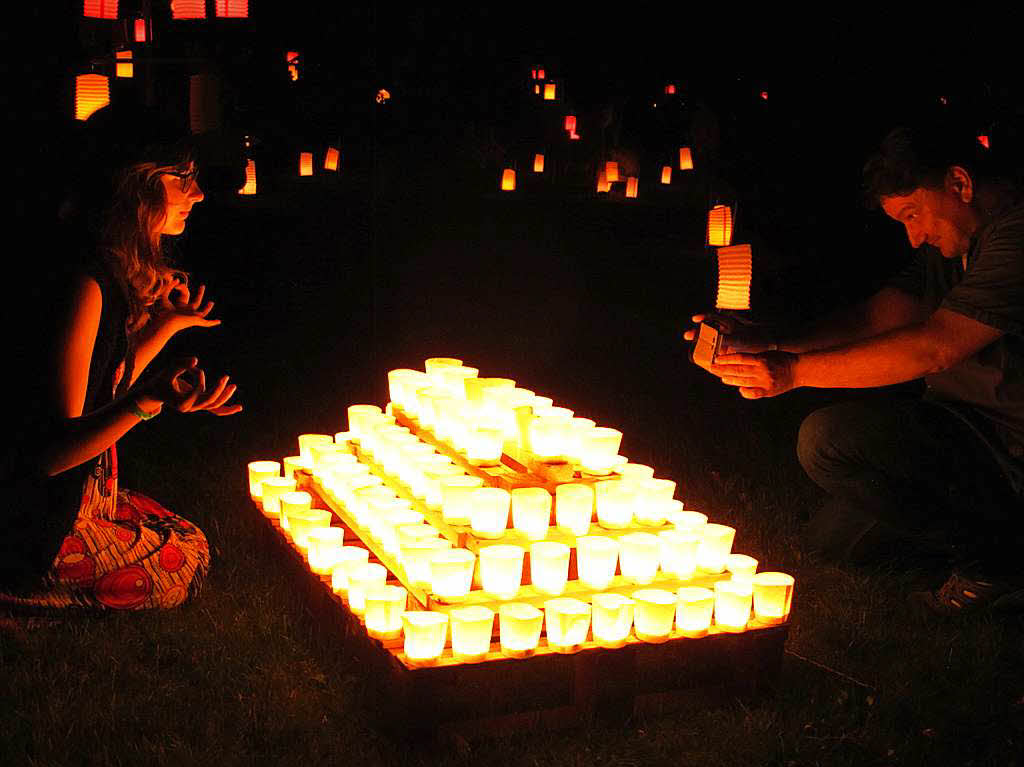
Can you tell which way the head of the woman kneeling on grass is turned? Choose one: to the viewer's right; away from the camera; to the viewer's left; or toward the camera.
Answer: to the viewer's right

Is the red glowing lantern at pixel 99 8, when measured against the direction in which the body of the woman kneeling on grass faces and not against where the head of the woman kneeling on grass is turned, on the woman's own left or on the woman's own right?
on the woman's own left

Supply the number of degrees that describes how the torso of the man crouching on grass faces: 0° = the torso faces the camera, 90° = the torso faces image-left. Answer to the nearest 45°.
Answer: approximately 90°

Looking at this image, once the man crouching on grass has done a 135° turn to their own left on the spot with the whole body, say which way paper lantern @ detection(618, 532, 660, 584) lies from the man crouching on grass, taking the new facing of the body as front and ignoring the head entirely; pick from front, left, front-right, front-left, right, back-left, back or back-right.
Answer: right

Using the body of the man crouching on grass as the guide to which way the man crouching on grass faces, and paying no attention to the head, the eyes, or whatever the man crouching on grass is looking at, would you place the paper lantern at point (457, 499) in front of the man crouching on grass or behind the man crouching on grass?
in front

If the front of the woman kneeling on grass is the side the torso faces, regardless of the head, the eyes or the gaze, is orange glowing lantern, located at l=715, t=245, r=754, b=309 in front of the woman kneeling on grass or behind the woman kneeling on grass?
in front

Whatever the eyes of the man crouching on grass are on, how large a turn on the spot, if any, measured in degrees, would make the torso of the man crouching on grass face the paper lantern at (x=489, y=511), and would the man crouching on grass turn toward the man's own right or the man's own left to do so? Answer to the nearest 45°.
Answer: approximately 45° to the man's own left

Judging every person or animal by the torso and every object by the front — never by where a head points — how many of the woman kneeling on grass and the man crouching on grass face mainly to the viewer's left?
1

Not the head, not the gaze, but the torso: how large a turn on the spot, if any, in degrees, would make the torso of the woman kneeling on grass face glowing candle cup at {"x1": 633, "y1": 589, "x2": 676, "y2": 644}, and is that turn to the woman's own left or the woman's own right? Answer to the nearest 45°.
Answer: approximately 45° to the woman's own right

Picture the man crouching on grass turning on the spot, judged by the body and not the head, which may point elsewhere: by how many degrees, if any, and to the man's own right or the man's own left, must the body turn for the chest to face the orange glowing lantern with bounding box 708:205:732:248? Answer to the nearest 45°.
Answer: approximately 45° to the man's own right

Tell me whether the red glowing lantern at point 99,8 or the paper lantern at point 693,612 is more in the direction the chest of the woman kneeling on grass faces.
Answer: the paper lantern

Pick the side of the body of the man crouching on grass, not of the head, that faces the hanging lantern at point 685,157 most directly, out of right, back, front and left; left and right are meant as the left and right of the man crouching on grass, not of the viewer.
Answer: right

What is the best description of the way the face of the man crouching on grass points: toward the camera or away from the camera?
toward the camera

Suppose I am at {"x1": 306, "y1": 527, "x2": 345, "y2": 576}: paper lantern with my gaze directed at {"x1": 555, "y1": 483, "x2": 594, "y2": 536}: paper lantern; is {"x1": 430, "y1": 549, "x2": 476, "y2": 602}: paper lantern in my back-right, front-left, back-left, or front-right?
front-right

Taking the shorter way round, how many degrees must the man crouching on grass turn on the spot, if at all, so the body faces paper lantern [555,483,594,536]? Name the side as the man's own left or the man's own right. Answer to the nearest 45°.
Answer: approximately 45° to the man's own left

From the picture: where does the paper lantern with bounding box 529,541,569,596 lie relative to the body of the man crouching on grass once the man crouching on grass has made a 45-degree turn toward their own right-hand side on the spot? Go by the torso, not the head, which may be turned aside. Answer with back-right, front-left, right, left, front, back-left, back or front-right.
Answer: left

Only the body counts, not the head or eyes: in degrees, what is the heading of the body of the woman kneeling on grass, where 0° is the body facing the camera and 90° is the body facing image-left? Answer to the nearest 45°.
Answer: approximately 270°
